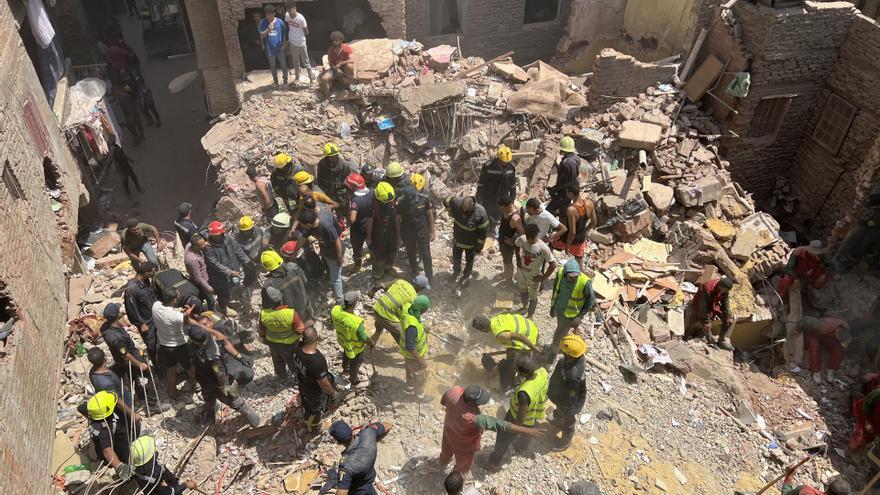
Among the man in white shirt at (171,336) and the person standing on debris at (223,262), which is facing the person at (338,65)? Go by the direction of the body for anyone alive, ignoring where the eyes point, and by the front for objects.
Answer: the man in white shirt

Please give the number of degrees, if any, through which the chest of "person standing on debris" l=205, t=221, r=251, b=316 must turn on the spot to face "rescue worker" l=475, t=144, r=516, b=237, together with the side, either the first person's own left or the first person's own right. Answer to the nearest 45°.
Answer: approximately 45° to the first person's own left

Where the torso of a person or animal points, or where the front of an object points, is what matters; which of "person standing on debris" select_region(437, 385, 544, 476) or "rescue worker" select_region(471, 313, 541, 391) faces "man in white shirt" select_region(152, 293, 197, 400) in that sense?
the rescue worker

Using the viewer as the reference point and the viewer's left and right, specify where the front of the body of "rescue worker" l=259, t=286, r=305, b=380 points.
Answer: facing away from the viewer

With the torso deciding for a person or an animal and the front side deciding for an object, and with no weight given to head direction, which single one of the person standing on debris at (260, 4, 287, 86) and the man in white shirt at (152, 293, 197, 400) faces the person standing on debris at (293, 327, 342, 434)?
the person standing on debris at (260, 4, 287, 86)

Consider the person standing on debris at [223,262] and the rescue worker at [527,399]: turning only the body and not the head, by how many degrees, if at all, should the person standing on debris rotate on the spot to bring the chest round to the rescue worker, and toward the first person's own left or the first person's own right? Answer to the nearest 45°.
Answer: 0° — they already face them

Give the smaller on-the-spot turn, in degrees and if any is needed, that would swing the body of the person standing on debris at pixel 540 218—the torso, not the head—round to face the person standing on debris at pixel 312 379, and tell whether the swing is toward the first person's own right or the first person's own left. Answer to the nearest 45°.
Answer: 0° — they already face them

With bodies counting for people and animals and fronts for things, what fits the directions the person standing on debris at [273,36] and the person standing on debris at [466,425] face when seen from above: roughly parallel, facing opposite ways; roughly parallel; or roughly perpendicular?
roughly perpendicular

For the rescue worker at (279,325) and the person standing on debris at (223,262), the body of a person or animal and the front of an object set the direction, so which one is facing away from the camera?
the rescue worker

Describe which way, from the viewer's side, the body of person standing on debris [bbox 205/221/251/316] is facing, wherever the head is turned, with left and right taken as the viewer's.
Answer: facing the viewer and to the right of the viewer

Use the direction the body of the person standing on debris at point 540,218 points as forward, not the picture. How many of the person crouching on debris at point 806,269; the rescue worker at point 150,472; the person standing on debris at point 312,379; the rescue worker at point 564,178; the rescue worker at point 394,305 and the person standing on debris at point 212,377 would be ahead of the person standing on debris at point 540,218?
4

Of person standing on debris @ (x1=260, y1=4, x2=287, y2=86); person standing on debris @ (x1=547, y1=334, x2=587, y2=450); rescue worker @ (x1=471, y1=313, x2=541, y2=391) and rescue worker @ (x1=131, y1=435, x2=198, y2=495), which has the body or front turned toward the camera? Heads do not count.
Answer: person standing on debris @ (x1=260, y1=4, x2=287, y2=86)

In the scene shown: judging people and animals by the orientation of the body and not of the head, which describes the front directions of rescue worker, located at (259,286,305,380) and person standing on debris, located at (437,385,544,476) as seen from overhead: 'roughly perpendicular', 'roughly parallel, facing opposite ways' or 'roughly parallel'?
roughly perpendicular

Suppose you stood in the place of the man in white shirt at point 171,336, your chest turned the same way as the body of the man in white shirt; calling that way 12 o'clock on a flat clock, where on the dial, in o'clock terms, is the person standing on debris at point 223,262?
The person standing on debris is roughly at 12 o'clock from the man in white shirt.

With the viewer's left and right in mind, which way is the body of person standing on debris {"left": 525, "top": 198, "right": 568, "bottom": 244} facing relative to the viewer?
facing the viewer and to the left of the viewer

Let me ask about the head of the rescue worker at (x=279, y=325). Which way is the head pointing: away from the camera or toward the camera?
away from the camera

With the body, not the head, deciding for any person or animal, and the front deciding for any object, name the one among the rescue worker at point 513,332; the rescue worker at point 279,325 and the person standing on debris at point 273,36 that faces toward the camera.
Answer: the person standing on debris

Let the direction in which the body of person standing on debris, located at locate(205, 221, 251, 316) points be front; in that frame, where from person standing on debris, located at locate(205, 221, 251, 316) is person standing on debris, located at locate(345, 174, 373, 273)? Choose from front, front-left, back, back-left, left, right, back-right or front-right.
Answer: front-left

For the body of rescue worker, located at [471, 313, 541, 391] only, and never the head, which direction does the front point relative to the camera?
to the viewer's left

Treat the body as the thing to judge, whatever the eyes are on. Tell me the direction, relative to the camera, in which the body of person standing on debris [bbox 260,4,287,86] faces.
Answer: toward the camera

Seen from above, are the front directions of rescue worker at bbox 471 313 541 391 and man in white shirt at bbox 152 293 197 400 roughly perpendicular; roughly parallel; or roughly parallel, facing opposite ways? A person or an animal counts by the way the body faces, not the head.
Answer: roughly perpendicular
